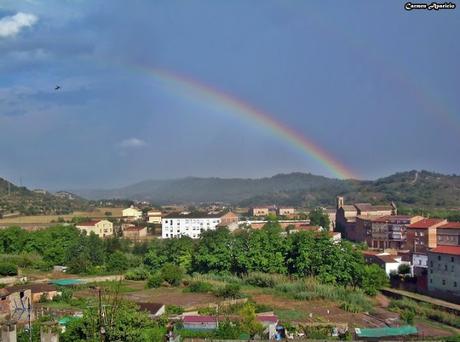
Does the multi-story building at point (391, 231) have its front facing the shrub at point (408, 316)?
yes

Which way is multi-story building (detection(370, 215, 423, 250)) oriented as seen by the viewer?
toward the camera

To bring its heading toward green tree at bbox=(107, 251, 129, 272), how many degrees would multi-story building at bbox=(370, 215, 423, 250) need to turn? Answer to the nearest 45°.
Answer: approximately 45° to its right

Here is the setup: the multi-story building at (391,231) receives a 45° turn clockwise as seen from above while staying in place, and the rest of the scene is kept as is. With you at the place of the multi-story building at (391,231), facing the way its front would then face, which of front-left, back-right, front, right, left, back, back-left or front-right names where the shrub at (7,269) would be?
front

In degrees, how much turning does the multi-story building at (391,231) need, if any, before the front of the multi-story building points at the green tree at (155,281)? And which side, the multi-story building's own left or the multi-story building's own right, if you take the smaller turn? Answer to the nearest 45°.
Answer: approximately 45° to the multi-story building's own right

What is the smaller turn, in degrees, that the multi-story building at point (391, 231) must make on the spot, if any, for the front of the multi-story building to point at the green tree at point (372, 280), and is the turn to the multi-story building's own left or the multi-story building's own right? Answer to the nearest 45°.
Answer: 0° — it already faces it

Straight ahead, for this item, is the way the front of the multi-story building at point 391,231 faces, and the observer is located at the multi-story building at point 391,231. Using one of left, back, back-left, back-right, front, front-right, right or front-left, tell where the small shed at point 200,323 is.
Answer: front

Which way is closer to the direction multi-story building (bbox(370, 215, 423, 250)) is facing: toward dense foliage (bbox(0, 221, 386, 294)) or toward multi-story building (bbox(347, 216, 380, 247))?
the dense foliage

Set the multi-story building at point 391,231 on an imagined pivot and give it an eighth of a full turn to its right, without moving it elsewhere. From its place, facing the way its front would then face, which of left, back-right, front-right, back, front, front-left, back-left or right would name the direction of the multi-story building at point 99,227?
front-right

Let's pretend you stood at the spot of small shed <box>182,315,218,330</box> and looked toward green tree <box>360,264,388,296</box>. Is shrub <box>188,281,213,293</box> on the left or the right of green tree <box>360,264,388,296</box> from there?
left

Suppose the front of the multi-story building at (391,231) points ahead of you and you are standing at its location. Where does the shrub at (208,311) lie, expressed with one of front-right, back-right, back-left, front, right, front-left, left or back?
front

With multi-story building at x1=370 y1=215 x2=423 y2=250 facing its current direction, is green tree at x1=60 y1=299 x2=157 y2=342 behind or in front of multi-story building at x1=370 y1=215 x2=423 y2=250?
in front

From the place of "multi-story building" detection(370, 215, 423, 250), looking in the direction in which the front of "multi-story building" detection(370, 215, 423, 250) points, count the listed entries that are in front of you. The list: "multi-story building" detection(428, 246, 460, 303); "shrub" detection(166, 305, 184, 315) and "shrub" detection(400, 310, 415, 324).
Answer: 3

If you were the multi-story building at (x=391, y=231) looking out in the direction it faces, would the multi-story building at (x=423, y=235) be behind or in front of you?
in front

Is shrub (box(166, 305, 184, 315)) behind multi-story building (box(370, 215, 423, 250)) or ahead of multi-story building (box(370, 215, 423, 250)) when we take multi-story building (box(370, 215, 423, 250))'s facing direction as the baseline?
ahead
